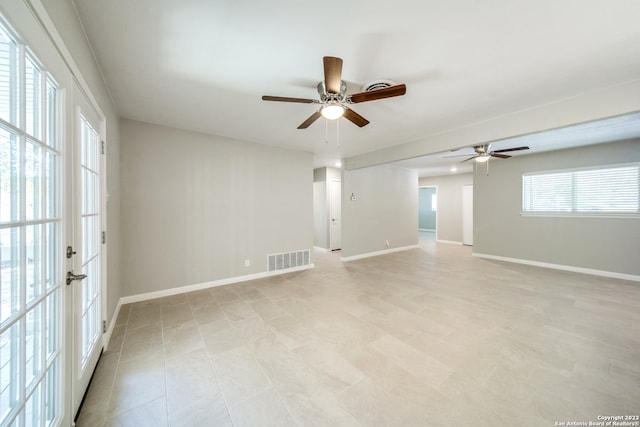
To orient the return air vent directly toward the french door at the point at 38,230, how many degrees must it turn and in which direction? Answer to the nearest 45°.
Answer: approximately 45° to its right

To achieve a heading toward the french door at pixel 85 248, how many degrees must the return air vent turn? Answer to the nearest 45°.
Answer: approximately 90° to its right

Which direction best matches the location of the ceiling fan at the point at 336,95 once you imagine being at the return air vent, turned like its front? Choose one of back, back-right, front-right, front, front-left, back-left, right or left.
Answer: front-right

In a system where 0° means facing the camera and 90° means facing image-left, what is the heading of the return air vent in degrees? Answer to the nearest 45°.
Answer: approximately 315°

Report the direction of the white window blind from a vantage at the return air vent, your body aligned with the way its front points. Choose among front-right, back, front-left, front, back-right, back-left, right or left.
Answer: front-left
